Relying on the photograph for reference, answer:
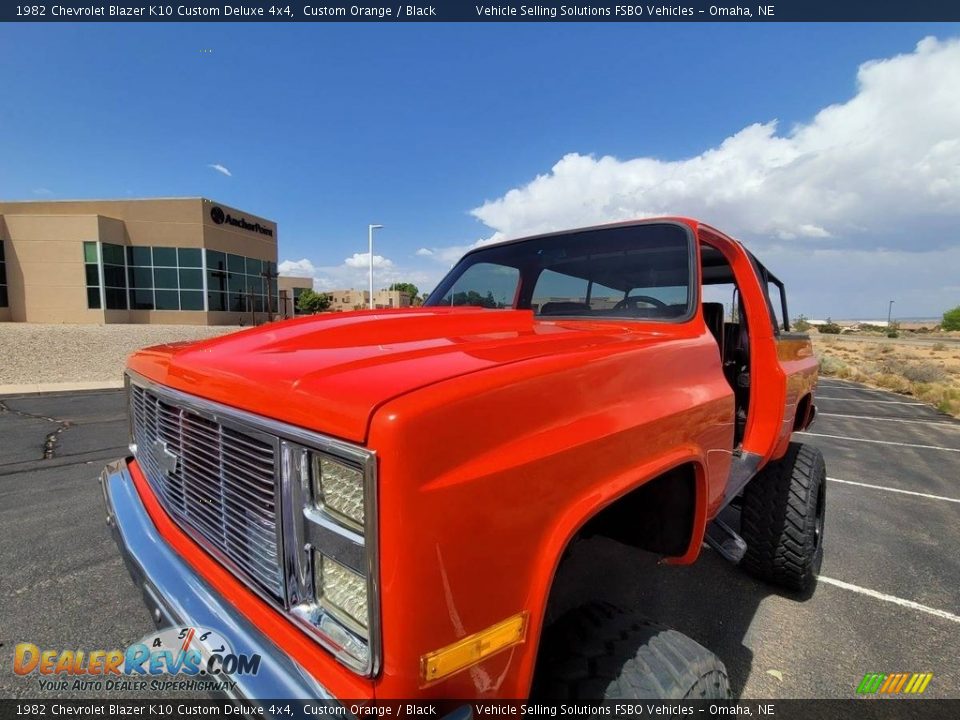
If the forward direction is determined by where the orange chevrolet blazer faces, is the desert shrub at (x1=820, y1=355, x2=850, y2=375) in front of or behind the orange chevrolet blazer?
behind

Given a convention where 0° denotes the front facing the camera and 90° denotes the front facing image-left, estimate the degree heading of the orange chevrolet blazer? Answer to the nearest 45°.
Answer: approximately 45°

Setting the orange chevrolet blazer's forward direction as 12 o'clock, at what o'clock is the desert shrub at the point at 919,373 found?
The desert shrub is roughly at 6 o'clock from the orange chevrolet blazer.
